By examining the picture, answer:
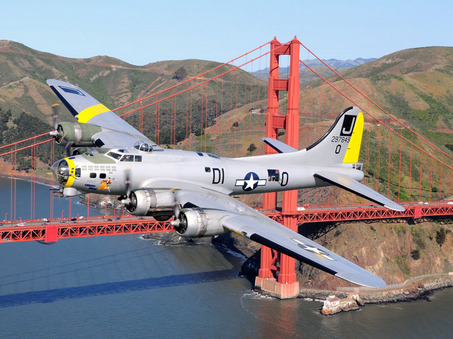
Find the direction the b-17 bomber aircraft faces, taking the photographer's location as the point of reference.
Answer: facing the viewer and to the left of the viewer
